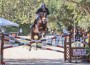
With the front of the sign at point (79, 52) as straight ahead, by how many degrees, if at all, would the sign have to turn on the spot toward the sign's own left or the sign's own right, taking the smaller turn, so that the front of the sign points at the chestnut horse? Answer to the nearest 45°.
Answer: approximately 90° to the sign's own right

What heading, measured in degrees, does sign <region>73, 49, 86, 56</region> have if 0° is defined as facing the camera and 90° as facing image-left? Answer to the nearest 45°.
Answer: approximately 0°
